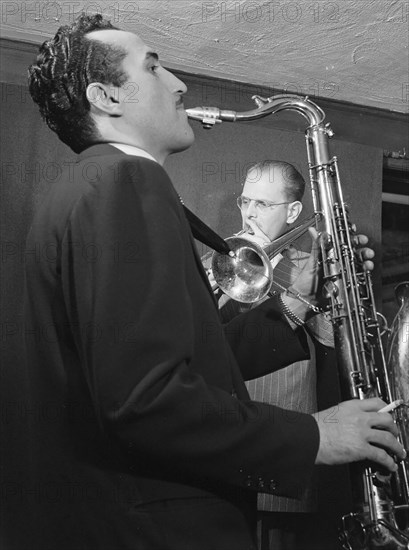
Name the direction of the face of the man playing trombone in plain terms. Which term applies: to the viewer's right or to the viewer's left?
to the viewer's left

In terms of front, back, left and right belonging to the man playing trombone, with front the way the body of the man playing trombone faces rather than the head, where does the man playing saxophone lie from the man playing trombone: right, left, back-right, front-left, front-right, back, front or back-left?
front-left

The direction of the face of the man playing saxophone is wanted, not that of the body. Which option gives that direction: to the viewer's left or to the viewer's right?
to the viewer's right

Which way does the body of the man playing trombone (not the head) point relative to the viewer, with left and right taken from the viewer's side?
facing the viewer and to the left of the viewer
